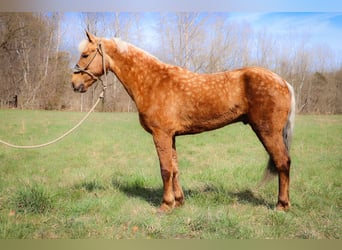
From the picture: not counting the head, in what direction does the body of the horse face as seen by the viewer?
to the viewer's left
